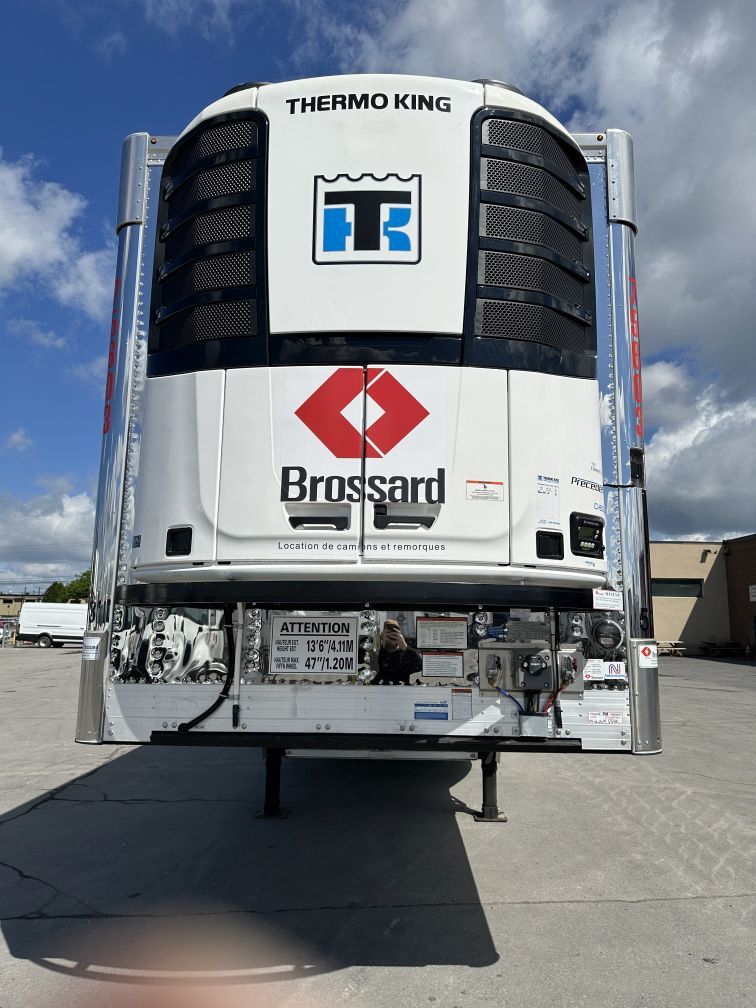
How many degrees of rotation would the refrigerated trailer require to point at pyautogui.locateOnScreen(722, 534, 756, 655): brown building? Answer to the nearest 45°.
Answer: approximately 135° to its left

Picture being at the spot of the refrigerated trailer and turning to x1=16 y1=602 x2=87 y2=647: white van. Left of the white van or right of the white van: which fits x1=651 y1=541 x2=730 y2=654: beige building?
right

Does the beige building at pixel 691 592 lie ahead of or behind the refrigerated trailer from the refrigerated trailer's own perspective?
behind

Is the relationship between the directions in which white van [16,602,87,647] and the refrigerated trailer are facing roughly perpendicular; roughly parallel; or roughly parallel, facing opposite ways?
roughly perpendicular

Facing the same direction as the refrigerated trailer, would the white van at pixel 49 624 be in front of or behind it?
behind
